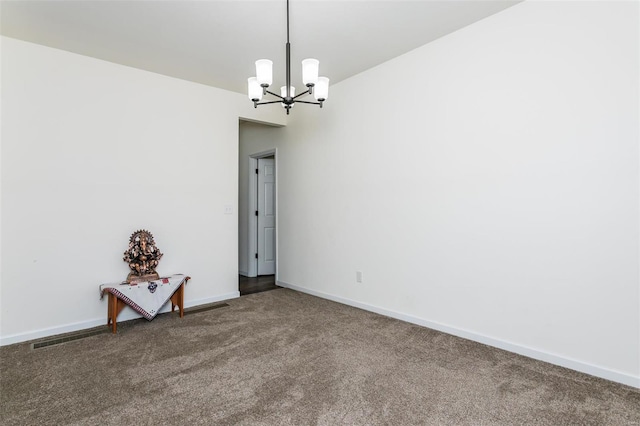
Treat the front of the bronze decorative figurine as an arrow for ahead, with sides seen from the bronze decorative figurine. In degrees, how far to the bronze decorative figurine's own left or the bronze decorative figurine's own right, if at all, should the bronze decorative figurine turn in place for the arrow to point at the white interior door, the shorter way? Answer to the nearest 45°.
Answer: approximately 135° to the bronze decorative figurine's own left

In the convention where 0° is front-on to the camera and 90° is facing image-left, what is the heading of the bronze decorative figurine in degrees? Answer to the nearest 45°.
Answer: approximately 0°
